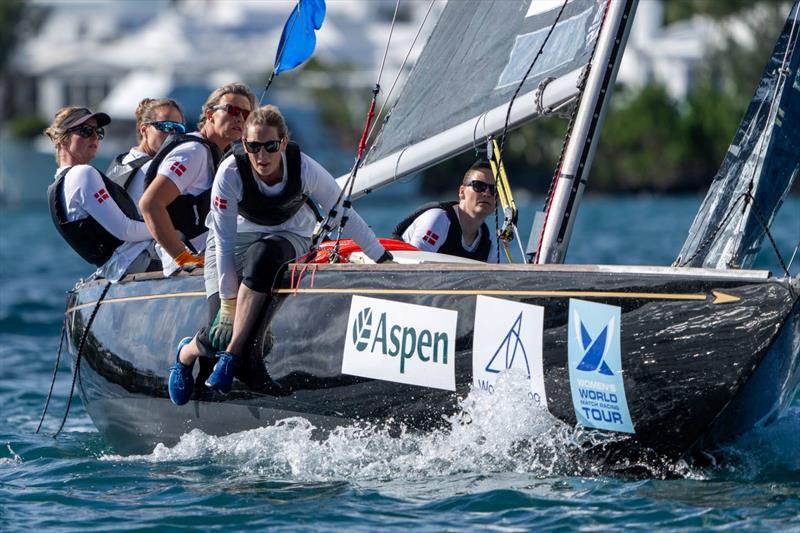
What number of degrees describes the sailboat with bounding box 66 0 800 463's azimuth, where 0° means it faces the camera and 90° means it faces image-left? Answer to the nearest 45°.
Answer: approximately 315°

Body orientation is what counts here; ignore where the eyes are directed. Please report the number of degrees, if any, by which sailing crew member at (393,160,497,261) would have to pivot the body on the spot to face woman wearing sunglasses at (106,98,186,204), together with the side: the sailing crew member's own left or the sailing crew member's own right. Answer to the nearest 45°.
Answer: approximately 135° to the sailing crew member's own right

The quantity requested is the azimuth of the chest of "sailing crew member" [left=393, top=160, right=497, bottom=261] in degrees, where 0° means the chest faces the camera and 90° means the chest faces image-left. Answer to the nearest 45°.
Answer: approximately 315°

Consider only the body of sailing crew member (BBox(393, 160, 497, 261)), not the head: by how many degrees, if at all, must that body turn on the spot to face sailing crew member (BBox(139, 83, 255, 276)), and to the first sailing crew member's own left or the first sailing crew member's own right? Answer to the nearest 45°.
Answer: approximately 135° to the first sailing crew member's own right

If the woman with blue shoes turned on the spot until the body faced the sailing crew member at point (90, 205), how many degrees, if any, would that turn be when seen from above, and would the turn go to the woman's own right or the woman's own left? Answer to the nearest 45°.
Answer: approximately 135° to the woman's own right

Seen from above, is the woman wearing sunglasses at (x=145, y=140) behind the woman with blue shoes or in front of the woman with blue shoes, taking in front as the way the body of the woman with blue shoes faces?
behind
